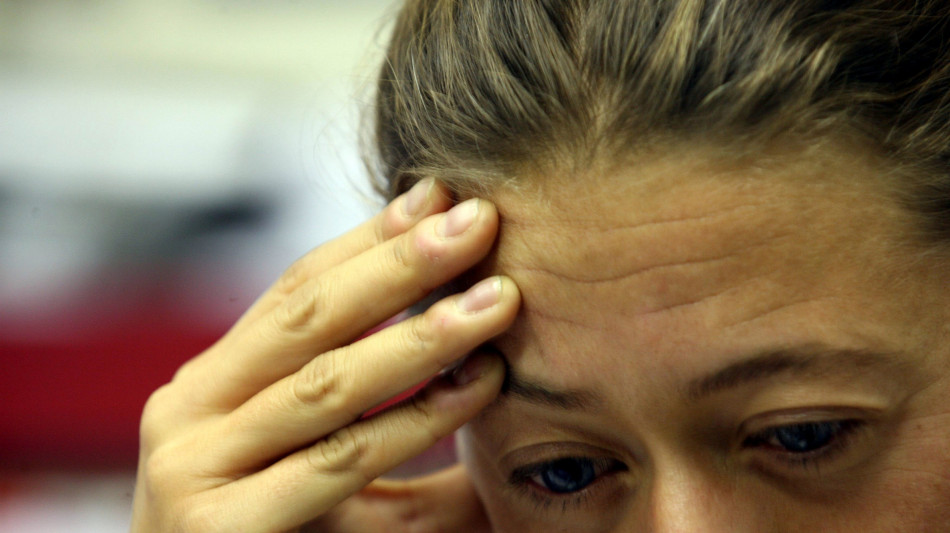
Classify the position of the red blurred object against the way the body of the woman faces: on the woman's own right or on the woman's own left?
on the woman's own right

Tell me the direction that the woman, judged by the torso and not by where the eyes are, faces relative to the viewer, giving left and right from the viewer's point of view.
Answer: facing the viewer and to the left of the viewer
